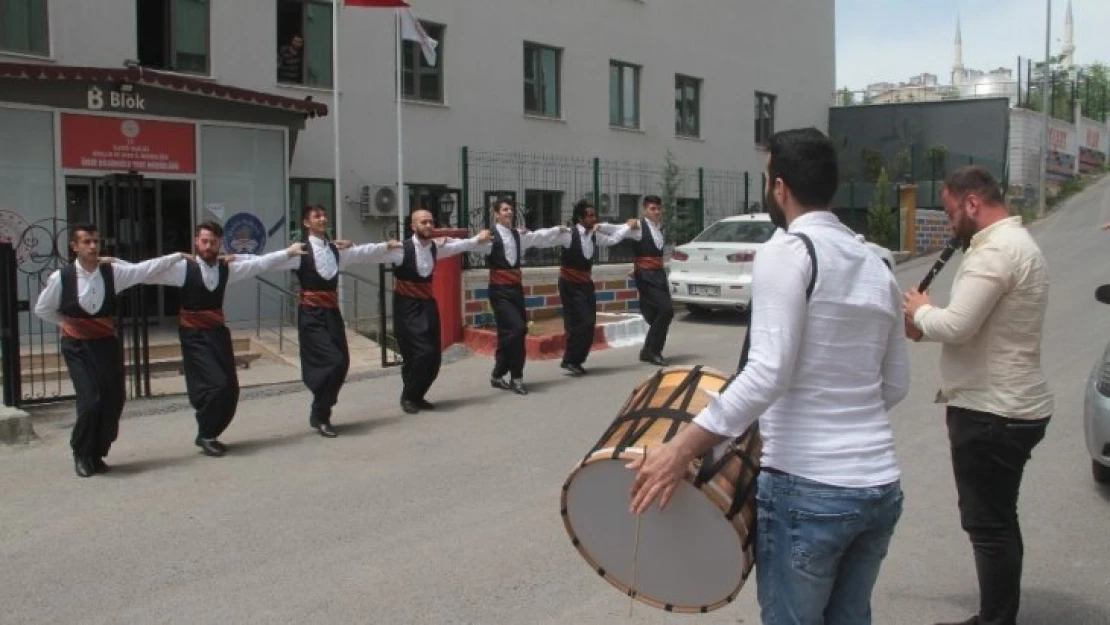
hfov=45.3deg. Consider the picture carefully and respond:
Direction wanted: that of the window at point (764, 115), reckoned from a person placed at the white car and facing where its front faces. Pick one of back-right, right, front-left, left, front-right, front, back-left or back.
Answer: front-left

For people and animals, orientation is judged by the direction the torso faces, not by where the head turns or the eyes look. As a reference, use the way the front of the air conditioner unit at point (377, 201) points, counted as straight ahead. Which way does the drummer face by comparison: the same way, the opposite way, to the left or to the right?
the opposite way

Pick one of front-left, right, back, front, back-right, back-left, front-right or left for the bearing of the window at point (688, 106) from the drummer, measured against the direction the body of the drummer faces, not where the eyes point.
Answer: front-right

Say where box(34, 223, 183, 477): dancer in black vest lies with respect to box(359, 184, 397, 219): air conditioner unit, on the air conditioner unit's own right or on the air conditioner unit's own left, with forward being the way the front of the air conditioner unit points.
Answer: on the air conditioner unit's own right

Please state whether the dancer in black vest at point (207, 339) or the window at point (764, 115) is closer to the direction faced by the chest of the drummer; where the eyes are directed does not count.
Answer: the dancer in black vest

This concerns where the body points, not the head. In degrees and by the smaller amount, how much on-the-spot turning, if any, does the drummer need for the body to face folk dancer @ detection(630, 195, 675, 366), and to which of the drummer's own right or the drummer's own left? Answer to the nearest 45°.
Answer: approximately 45° to the drummer's own right

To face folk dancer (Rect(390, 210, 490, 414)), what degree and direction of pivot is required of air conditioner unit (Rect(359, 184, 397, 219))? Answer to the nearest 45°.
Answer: approximately 45° to its right

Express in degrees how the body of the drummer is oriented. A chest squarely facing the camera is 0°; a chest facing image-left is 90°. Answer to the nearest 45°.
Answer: approximately 135°

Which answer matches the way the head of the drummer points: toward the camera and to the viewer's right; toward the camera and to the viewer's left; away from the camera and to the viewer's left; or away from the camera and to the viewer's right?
away from the camera and to the viewer's left

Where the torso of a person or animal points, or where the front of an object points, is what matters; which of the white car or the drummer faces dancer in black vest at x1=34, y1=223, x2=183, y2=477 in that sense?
the drummer

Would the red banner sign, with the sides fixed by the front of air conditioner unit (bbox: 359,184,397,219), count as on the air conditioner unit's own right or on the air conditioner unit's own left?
on the air conditioner unit's own right

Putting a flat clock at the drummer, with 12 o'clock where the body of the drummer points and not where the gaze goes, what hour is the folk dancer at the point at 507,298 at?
The folk dancer is roughly at 1 o'clock from the drummer.

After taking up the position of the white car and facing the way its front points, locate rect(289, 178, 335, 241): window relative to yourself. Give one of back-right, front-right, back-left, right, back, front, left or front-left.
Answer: back-left

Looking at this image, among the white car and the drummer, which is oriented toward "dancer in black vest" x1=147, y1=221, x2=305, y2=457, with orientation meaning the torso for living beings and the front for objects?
the drummer

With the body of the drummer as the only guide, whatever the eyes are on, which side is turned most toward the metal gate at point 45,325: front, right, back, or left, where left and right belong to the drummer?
front

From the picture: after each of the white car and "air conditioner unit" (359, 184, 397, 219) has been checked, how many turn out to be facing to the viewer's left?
0
